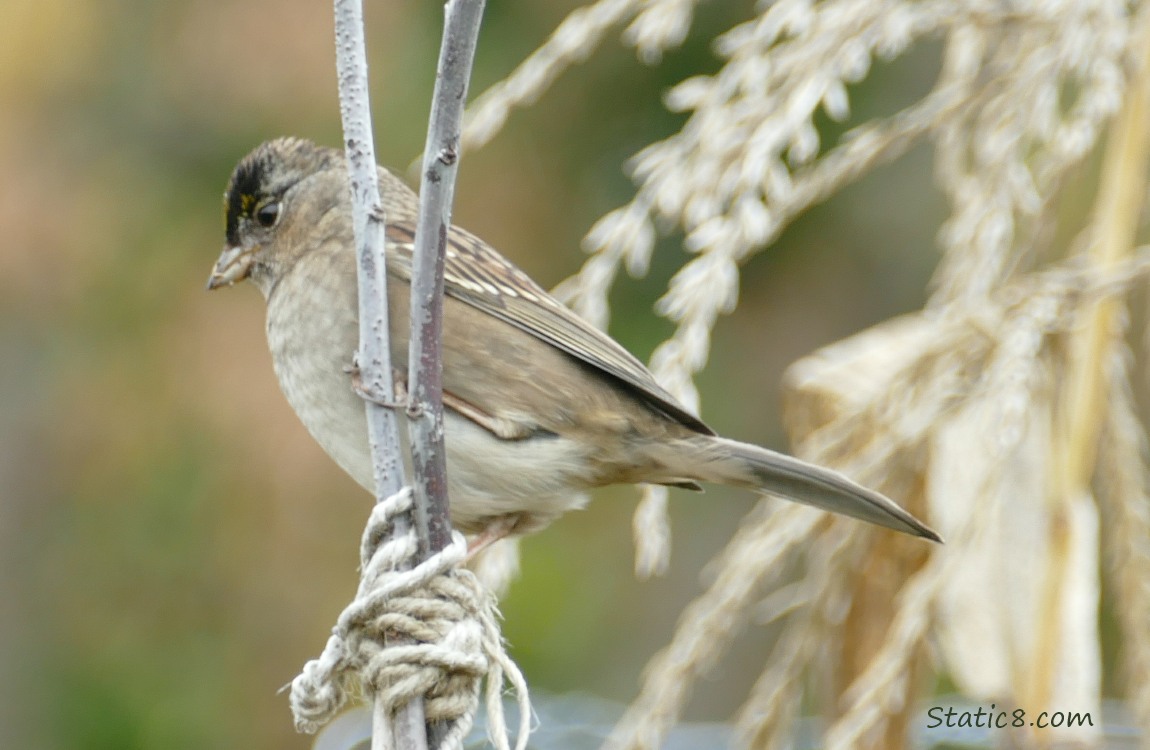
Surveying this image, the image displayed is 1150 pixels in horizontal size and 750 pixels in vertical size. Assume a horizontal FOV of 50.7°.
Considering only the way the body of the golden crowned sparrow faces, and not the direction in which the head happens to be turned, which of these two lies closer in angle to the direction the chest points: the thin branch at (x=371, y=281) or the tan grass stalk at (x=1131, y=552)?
the thin branch

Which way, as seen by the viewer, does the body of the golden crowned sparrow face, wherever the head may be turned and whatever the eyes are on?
to the viewer's left

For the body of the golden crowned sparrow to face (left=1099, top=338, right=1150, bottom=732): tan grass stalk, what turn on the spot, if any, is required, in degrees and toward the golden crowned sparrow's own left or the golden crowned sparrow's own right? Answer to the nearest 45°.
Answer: approximately 180°

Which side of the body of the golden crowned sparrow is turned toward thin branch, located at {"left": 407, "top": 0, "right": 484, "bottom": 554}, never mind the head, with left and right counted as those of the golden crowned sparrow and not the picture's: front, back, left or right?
left

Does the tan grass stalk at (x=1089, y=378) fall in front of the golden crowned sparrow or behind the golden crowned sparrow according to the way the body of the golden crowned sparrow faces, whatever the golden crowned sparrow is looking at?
behind
